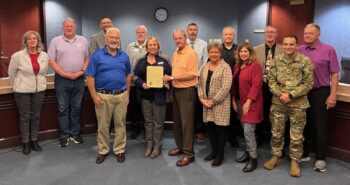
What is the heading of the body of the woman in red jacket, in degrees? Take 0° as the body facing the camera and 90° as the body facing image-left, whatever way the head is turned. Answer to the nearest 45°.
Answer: approximately 45°

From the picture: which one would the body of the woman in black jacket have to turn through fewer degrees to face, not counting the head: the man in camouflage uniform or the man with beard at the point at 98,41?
the man in camouflage uniform

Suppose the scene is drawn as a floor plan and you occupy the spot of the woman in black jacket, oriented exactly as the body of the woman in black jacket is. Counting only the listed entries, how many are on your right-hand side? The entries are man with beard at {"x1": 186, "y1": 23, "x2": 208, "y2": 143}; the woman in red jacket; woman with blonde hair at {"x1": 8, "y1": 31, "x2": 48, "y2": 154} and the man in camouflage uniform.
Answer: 1

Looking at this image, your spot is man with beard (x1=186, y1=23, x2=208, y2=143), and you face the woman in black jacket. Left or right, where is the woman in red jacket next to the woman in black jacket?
left

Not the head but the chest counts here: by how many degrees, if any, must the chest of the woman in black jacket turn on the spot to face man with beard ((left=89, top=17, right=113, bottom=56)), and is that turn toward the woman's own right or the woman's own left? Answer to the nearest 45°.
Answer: approximately 135° to the woman's own right

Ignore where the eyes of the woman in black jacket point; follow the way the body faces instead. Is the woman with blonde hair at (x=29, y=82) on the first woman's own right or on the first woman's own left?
on the first woman's own right

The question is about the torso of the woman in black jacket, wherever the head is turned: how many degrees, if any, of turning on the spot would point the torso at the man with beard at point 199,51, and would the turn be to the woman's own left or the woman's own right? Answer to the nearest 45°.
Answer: approximately 135° to the woman's own left

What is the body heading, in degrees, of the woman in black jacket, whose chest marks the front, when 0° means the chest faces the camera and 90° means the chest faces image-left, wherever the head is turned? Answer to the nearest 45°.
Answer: approximately 0°

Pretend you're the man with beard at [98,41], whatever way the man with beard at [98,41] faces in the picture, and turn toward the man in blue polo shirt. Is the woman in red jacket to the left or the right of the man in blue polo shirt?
left

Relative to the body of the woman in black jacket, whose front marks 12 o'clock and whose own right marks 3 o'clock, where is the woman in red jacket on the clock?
The woman in red jacket is roughly at 10 o'clock from the woman in black jacket.

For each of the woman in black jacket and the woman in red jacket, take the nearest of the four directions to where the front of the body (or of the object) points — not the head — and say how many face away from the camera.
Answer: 0

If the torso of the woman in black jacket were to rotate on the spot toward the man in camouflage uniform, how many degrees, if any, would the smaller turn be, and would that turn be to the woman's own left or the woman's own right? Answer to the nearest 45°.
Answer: approximately 45° to the woman's own left
